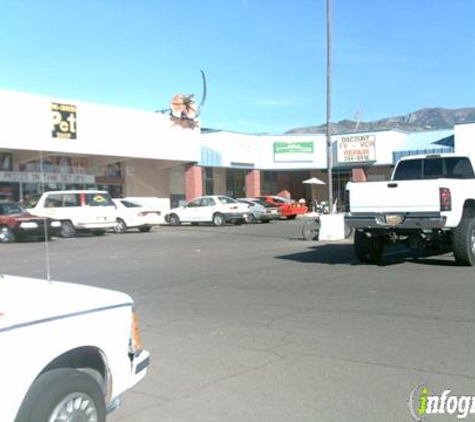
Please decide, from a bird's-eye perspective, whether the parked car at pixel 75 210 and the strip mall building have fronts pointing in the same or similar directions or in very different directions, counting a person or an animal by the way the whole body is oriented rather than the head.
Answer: very different directions

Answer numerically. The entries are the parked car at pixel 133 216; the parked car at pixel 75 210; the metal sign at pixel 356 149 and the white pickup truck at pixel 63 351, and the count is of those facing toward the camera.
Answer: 1

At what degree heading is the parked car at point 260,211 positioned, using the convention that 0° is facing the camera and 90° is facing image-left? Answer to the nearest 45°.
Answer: approximately 135°

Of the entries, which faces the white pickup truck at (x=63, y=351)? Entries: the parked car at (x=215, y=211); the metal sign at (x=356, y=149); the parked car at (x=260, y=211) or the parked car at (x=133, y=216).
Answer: the metal sign

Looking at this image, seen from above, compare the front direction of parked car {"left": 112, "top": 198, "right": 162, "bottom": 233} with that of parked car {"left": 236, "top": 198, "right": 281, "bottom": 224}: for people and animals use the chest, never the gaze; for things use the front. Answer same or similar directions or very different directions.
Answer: same or similar directions

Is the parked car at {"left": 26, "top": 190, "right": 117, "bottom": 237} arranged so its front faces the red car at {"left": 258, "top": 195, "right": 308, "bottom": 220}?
no

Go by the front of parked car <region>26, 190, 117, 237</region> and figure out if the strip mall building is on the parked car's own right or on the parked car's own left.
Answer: on the parked car's own right

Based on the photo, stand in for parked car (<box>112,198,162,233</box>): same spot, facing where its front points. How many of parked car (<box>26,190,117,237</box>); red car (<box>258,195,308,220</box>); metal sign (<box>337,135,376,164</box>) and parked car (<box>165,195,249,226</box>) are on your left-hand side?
1

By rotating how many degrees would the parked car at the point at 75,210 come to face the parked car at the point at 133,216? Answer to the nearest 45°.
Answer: approximately 90° to its right

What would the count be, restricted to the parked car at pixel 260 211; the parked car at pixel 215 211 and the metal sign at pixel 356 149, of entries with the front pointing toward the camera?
1

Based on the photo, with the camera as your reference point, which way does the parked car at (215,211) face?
facing away from the viewer and to the left of the viewer

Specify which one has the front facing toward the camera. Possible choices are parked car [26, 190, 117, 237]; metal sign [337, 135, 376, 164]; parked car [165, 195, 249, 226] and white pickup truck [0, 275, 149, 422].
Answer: the metal sign

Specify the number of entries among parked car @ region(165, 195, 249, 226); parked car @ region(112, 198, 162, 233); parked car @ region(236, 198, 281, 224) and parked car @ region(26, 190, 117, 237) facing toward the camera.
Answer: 0

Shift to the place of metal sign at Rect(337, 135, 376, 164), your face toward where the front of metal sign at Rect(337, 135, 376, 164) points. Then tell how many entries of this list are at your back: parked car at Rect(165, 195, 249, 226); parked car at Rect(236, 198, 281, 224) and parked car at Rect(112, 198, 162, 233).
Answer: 0

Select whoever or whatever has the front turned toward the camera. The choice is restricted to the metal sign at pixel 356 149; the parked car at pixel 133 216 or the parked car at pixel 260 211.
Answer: the metal sign
